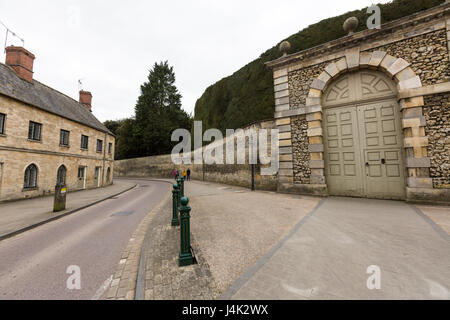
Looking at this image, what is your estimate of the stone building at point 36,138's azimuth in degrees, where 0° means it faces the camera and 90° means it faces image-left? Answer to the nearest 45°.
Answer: approximately 315°

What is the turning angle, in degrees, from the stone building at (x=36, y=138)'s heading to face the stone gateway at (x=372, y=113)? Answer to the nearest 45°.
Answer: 0° — it already faces it

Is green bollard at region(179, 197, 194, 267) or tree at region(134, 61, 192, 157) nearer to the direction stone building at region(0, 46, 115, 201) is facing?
the green bollard

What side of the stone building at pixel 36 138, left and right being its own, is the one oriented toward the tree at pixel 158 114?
left

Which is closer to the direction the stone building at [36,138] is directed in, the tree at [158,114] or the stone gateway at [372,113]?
the stone gateway

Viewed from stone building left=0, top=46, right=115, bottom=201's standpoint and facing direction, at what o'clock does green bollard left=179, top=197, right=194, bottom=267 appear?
The green bollard is roughly at 1 o'clock from the stone building.

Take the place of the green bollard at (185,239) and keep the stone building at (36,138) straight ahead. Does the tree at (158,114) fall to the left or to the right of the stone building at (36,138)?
right
